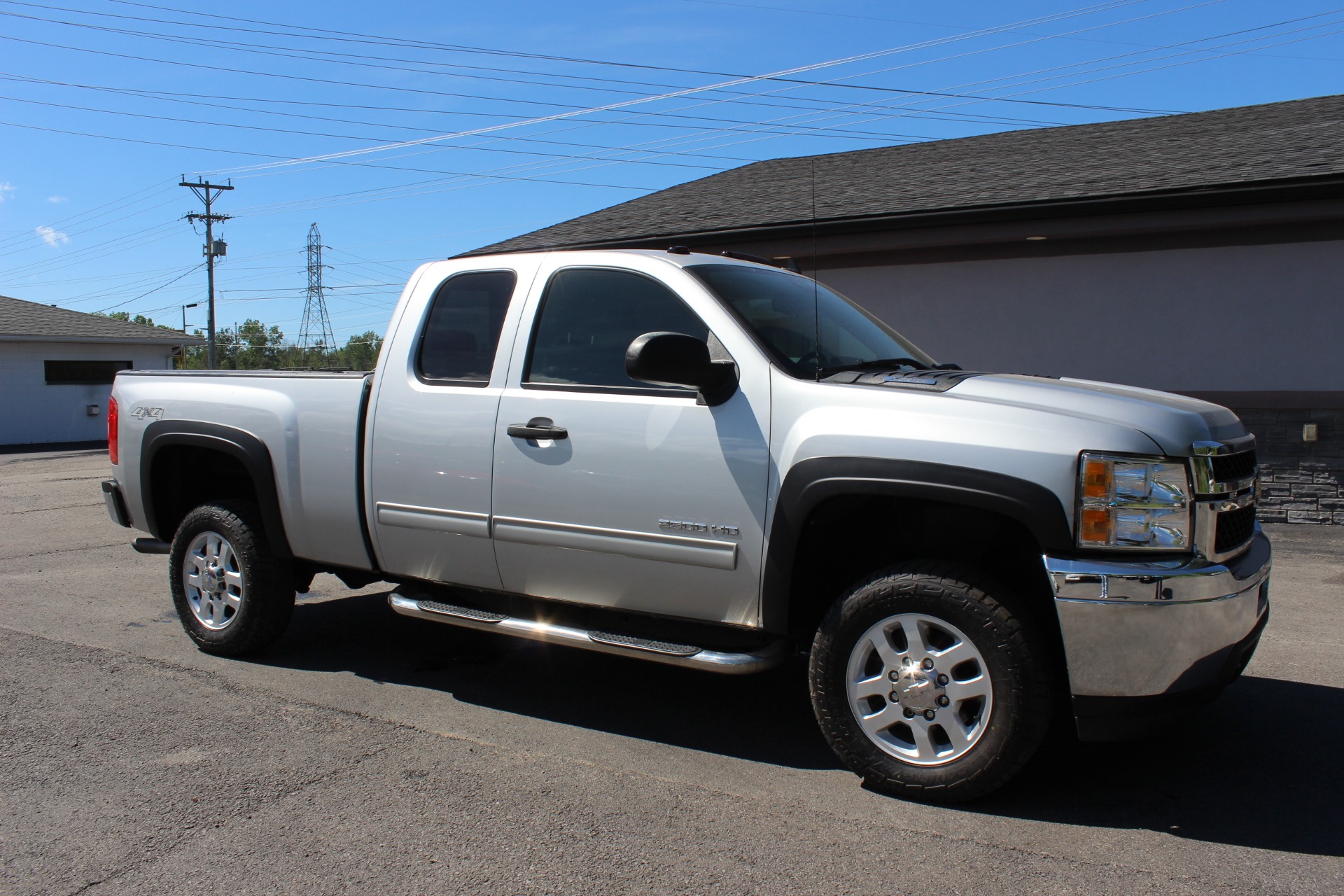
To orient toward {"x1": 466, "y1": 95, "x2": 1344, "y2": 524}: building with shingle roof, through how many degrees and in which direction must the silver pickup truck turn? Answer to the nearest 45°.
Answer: approximately 90° to its left

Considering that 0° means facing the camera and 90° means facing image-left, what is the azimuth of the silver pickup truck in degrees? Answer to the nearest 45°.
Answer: approximately 315°

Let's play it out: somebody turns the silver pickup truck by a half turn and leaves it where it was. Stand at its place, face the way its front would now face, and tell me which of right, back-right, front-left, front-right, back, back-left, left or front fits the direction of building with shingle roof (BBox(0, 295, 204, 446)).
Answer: front
